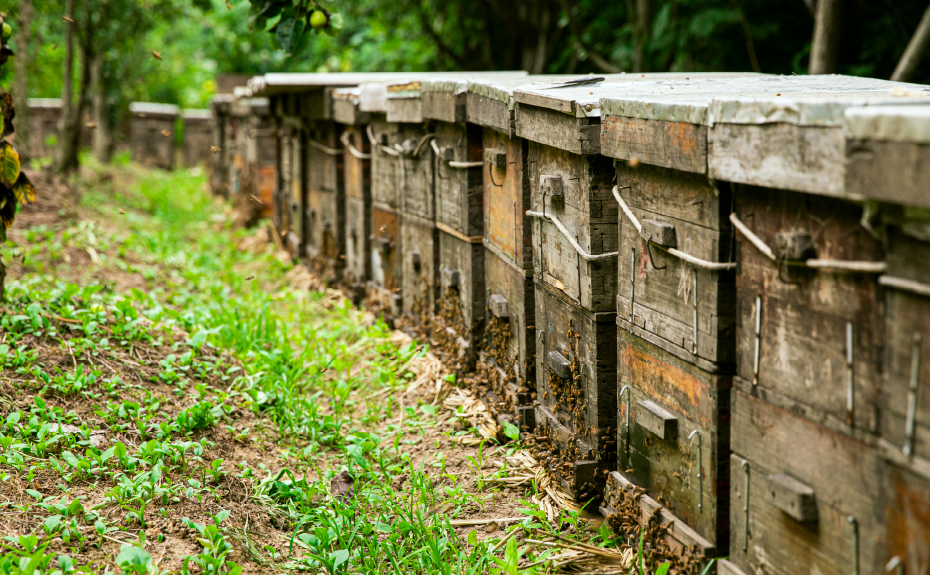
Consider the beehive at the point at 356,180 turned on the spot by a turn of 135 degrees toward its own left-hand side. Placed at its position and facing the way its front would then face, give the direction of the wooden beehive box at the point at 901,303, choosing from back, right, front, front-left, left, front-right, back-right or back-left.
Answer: right

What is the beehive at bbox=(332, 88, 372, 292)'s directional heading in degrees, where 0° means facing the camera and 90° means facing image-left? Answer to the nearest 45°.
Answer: approximately 45°

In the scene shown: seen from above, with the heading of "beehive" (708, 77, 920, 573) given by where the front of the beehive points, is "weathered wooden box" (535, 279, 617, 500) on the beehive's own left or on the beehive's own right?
on the beehive's own right

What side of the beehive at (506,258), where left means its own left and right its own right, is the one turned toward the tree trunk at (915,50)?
back

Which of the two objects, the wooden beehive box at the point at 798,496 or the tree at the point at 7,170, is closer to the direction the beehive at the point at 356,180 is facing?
the tree

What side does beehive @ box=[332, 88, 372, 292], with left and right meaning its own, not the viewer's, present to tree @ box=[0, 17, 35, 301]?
front

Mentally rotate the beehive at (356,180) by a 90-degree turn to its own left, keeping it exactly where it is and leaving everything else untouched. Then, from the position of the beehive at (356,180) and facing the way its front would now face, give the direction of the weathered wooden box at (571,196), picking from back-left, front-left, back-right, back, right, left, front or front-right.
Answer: front-right

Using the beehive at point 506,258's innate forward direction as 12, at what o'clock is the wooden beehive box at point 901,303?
The wooden beehive box is roughly at 10 o'clock from the beehive.

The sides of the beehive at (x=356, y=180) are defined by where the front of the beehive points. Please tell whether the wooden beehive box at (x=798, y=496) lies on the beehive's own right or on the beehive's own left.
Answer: on the beehive's own left

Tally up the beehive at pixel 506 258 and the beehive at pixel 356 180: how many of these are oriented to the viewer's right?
0

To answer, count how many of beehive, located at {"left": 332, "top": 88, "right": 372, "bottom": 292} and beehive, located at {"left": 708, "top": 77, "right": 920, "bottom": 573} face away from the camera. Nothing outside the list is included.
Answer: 0
